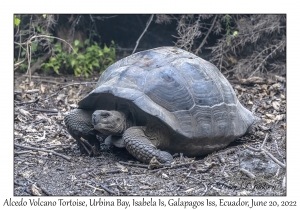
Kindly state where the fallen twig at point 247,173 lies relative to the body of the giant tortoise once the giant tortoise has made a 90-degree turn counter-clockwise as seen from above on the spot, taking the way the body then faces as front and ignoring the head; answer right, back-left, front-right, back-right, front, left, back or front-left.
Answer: front

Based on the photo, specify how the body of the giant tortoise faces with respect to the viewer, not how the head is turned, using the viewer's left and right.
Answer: facing the viewer and to the left of the viewer

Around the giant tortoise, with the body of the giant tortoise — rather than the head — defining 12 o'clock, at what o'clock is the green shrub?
The green shrub is roughly at 4 o'clock from the giant tortoise.
